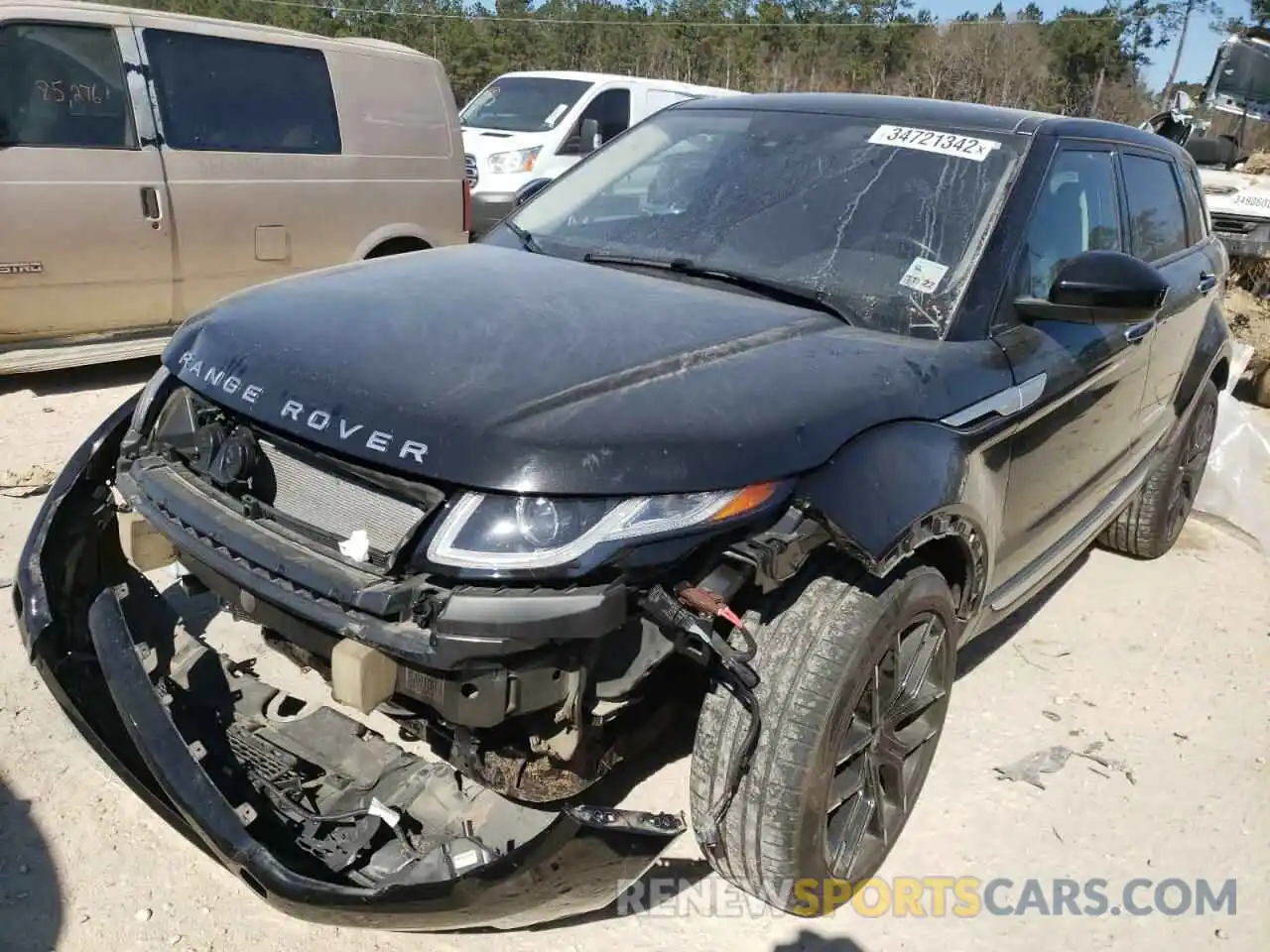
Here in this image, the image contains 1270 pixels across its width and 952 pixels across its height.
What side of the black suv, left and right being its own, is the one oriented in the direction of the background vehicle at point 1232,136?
back

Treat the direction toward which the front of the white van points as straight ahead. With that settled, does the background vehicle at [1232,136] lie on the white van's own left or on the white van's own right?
on the white van's own left

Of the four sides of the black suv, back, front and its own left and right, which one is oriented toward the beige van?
right

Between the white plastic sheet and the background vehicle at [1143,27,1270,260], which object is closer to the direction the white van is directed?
the white plastic sheet

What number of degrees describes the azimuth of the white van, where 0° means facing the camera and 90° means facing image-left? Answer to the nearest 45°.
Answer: approximately 45°

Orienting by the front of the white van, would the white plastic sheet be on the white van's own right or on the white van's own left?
on the white van's own left

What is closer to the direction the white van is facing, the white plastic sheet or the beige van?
the beige van

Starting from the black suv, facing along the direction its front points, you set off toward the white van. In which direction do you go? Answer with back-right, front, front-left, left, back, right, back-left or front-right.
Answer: back-right
